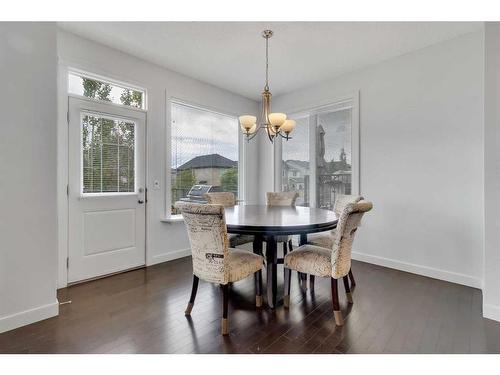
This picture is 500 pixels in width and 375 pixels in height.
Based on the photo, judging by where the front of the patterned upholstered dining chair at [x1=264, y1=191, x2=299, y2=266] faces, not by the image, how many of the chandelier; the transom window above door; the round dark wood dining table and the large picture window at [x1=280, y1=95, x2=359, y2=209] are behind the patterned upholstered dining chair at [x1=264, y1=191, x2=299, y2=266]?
1

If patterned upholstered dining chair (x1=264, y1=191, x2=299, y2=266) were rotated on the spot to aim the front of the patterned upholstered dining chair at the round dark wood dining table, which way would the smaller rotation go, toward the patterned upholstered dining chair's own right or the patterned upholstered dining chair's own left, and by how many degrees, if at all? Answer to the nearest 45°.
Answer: approximately 45° to the patterned upholstered dining chair's own left

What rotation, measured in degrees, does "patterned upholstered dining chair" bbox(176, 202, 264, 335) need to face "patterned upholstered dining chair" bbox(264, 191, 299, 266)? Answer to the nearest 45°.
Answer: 0° — it already faces it

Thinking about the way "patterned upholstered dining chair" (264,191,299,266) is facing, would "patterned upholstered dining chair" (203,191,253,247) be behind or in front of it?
in front

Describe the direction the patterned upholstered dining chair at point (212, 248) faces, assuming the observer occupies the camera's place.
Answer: facing away from the viewer and to the right of the viewer

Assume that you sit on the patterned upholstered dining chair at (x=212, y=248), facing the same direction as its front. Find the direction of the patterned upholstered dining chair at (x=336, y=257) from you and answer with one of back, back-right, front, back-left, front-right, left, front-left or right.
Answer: front-right

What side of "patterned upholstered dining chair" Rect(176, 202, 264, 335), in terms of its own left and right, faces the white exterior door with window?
left

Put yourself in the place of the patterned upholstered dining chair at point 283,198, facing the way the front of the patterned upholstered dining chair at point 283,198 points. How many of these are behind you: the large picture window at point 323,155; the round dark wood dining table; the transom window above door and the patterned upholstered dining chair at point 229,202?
1

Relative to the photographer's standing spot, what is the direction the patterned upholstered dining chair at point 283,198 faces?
facing the viewer and to the left of the viewer

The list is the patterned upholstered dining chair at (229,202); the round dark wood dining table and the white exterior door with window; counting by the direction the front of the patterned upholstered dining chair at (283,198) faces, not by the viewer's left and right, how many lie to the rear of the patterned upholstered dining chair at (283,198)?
0

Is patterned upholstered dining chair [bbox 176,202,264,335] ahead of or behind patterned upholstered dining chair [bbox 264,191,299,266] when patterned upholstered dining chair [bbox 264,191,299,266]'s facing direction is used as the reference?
ahead

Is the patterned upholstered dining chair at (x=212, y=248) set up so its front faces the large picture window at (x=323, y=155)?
yes

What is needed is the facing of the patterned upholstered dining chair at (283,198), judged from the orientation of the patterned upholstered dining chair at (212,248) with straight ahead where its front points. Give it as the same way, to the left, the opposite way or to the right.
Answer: the opposite way

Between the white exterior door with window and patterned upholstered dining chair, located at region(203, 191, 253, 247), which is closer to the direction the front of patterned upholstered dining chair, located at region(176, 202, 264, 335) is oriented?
the patterned upholstered dining chair

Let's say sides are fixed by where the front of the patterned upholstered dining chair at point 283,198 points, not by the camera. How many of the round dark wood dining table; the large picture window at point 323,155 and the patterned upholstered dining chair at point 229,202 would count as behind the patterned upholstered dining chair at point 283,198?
1

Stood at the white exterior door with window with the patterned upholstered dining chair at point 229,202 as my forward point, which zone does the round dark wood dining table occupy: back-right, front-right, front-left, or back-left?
front-right

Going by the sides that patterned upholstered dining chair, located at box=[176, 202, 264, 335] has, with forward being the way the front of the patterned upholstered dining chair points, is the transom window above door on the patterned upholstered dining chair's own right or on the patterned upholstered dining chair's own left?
on the patterned upholstered dining chair's own left

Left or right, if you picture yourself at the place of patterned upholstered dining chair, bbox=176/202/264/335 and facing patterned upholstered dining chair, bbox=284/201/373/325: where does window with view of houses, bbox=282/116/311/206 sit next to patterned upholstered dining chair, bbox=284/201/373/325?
left

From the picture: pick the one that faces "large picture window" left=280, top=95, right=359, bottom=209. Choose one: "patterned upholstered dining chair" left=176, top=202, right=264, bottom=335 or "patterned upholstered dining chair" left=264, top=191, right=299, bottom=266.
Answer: "patterned upholstered dining chair" left=176, top=202, right=264, bottom=335

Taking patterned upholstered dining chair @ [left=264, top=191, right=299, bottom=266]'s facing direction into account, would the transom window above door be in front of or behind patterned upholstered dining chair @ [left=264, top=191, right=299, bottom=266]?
in front
